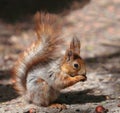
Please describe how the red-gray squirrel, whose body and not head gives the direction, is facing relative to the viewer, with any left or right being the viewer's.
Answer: facing to the right of the viewer
